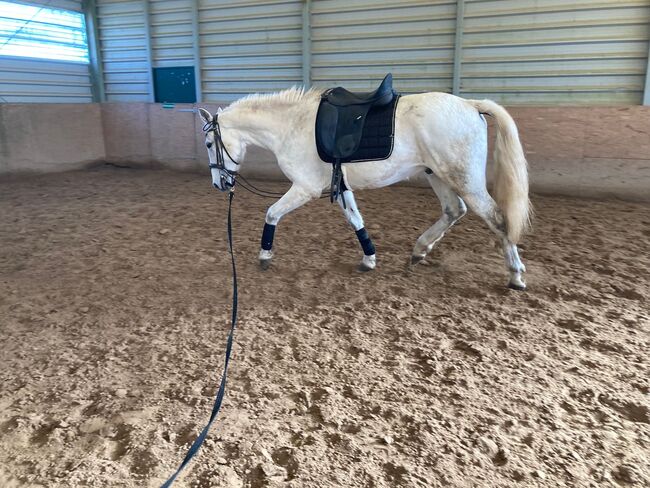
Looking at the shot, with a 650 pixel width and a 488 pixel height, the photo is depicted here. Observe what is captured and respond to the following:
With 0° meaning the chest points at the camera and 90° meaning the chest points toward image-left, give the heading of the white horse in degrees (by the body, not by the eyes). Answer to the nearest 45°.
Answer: approximately 90°
